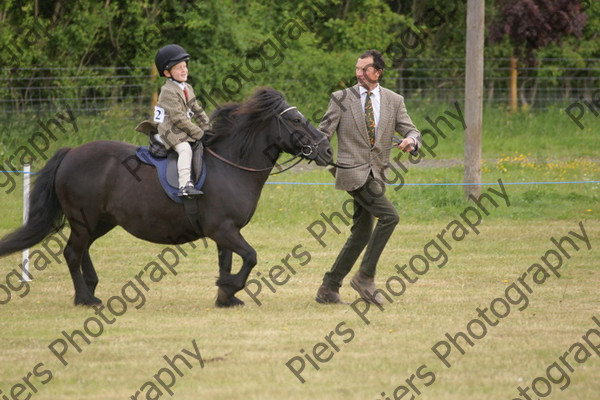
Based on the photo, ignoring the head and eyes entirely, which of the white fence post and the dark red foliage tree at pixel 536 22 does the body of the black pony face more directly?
the dark red foliage tree

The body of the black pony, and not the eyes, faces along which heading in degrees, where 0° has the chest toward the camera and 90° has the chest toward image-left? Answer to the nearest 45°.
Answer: approximately 270°

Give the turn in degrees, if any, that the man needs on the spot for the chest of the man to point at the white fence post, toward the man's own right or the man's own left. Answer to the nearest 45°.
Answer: approximately 135° to the man's own right

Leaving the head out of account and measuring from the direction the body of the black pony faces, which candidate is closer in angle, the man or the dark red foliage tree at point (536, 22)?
the man

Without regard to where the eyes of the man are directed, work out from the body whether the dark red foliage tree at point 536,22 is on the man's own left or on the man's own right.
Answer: on the man's own left

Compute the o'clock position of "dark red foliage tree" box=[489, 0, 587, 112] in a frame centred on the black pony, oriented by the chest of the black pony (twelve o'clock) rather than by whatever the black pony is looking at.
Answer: The dark red foliage tree is roughly at 10 o'clock from the black pony.

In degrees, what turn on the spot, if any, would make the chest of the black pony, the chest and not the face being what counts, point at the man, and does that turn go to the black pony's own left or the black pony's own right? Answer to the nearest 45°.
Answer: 0° — it already faces them

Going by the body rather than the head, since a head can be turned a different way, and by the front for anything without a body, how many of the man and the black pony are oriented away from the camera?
0

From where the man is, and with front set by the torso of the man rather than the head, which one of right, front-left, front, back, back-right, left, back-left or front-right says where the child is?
back-right

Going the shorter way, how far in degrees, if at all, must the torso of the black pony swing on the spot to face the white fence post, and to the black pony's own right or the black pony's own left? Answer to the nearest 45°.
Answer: approximately 135° to the black pony's own left
